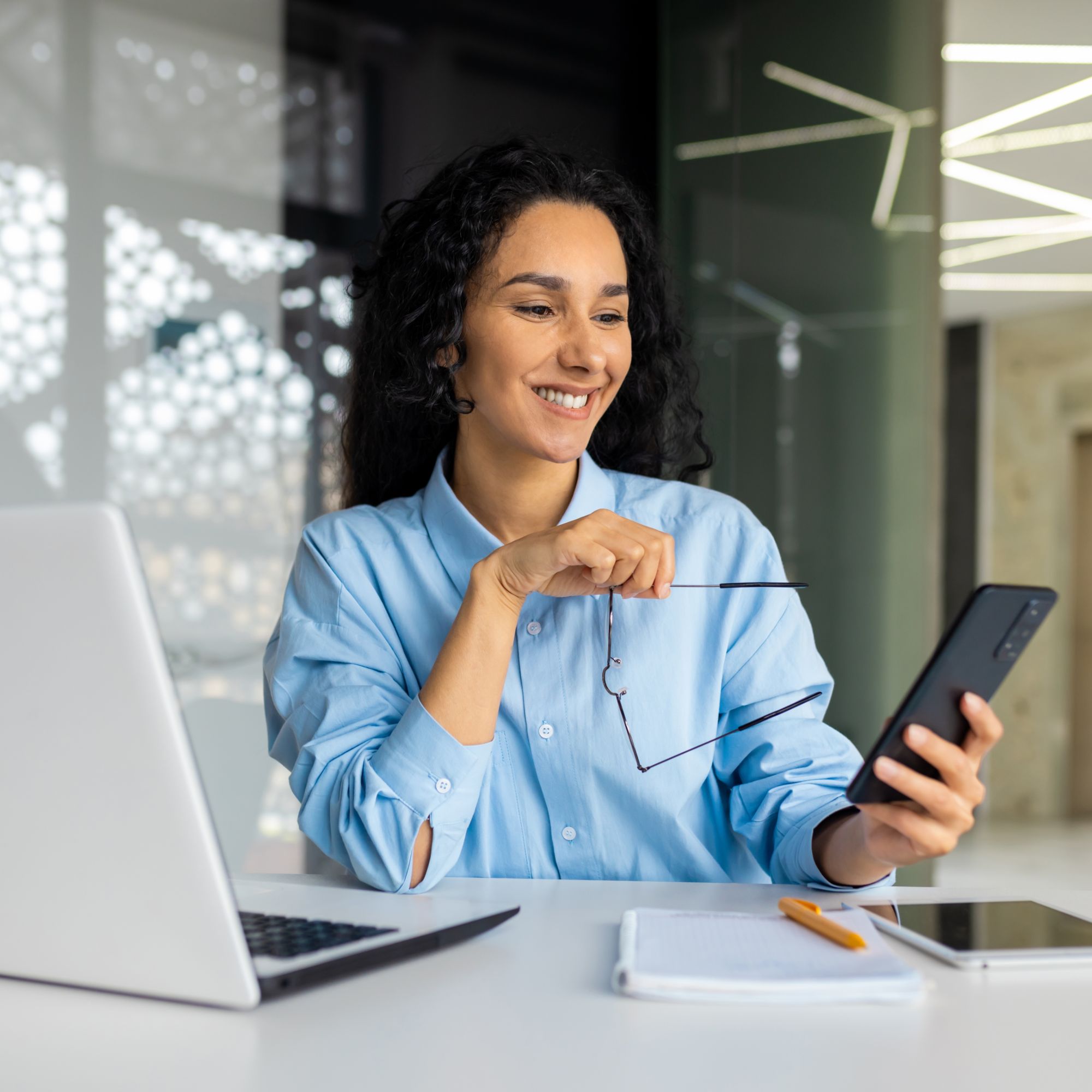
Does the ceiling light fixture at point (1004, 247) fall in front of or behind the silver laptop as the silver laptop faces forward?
in front

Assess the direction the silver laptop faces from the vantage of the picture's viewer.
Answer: facing away from the viewer and to the right of the viewer

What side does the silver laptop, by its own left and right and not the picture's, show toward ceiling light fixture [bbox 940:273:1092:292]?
front

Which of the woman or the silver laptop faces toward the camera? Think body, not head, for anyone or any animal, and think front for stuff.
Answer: the woman

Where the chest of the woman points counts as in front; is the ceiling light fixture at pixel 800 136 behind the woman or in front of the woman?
behind

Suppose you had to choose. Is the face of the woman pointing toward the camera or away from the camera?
toward the camera

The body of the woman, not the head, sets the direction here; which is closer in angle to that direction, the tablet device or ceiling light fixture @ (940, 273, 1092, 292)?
the tablet device

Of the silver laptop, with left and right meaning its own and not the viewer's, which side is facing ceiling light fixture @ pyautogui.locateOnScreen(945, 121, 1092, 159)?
front

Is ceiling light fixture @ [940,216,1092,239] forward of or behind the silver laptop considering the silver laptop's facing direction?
forward

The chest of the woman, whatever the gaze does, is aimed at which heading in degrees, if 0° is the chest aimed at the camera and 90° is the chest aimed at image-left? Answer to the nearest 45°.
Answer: approximately 0°

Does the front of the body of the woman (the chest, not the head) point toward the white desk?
yes

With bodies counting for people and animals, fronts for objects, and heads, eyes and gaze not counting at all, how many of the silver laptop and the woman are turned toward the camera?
1
